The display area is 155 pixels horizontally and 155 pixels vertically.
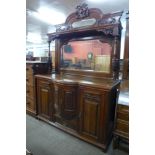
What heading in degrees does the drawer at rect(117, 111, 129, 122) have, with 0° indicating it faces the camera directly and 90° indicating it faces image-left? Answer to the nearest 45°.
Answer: approximately 45°

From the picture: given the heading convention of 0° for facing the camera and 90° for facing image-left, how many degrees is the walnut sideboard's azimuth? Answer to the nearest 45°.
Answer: approximately 45°

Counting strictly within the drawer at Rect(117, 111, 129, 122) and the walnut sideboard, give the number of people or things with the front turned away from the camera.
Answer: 0
